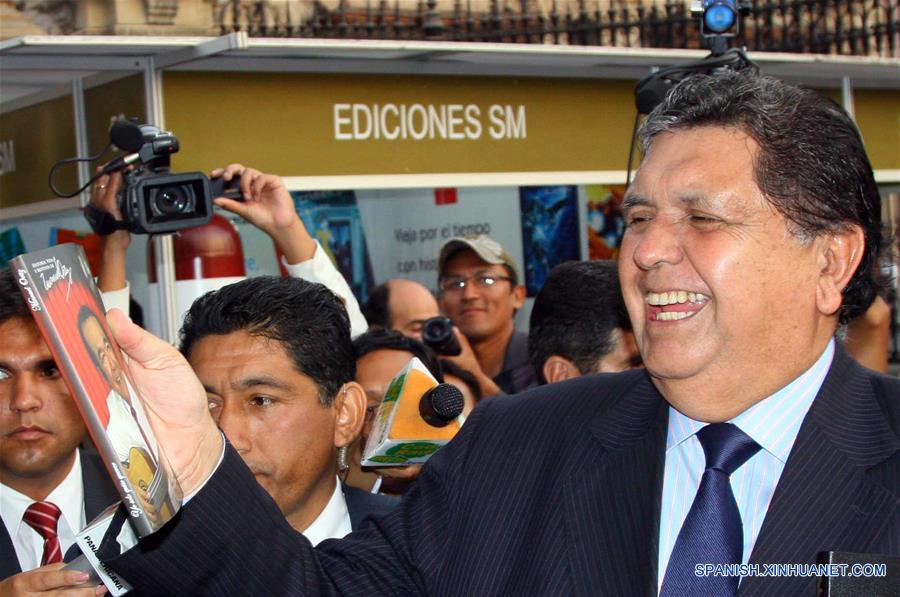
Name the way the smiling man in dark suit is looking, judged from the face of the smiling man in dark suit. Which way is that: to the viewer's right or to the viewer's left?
to the viewer's left

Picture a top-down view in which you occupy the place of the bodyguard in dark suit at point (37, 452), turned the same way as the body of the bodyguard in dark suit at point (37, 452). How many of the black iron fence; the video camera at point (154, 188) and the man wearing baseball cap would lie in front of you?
0

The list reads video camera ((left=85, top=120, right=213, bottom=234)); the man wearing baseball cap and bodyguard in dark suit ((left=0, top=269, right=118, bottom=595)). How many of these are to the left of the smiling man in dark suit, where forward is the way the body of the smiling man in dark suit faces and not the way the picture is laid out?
0

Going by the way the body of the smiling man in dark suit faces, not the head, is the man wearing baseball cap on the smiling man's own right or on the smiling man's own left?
on the smiling man's own right

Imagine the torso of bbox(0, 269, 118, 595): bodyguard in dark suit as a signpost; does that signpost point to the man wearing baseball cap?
no

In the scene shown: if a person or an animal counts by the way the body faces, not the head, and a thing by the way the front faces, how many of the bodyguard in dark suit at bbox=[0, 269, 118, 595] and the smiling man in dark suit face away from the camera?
0

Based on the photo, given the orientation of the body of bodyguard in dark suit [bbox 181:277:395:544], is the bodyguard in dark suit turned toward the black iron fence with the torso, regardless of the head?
no

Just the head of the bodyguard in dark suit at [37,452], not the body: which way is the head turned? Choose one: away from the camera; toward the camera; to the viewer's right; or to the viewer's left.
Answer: toward the camera

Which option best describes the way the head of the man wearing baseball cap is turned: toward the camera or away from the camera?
toward the camera

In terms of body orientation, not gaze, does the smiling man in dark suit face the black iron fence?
no

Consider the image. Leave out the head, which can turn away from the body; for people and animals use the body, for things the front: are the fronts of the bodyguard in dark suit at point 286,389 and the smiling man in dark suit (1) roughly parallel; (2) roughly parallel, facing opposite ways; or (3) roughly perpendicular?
roughly parallel

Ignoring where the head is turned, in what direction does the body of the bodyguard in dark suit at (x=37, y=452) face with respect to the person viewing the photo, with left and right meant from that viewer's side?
facing the viewer

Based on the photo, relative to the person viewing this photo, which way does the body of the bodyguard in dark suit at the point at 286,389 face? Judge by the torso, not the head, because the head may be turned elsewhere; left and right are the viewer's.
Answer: facing the viewer and to the left of the viewer

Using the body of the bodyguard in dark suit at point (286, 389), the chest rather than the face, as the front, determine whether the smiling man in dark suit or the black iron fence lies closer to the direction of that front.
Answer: the smiling man in dark suit
